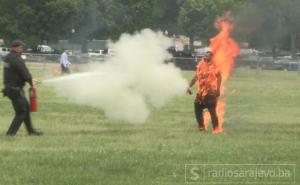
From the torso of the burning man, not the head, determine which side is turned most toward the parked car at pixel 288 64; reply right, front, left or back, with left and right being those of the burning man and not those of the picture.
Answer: back

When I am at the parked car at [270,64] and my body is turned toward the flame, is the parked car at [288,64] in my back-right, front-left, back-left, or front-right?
back-left

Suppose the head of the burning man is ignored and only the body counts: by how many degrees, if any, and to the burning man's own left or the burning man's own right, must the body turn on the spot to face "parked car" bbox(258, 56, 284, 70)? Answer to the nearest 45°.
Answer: approximately 180°

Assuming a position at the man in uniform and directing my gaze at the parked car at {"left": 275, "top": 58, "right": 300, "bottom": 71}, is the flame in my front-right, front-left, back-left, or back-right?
front-right

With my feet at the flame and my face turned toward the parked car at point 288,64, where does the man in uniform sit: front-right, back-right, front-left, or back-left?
back-left

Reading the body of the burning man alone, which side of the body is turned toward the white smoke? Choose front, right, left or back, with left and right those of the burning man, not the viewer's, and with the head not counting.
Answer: right

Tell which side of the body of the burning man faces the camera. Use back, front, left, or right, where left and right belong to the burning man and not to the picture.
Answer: front

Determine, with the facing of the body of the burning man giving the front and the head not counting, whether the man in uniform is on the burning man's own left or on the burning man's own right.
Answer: on the burning man's own right

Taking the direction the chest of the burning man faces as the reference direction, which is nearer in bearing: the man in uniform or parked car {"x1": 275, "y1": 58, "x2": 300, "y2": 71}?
the man in uniform
